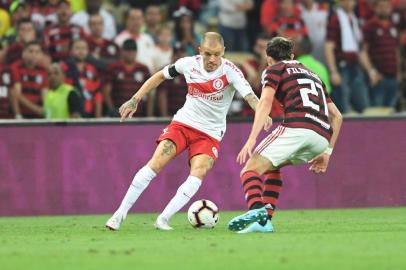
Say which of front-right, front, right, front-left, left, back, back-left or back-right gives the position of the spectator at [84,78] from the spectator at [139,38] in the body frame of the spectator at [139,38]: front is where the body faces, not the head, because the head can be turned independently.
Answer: front-right

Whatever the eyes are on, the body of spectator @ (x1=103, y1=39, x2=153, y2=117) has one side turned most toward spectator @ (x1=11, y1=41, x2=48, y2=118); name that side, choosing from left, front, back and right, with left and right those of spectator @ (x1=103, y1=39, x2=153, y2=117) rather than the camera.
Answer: right

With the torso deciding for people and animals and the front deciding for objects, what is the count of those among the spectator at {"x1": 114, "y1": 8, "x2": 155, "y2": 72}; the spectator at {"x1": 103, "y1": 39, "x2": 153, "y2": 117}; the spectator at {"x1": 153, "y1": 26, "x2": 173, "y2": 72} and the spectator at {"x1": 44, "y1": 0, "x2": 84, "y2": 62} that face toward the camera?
4

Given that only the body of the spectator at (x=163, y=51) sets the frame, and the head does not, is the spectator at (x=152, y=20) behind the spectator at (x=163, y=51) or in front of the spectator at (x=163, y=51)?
behind

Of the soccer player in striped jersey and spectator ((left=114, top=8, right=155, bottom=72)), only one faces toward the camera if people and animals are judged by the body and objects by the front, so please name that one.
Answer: the spectator

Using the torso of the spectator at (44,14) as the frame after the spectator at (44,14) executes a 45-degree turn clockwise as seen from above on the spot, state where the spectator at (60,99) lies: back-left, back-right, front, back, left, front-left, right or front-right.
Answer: front-left

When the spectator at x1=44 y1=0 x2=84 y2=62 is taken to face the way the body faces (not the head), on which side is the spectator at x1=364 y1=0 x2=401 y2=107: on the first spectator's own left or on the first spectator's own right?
on the first spectator's own left

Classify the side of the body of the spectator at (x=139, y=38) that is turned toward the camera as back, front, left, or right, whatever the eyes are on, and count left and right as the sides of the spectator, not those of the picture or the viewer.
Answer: front

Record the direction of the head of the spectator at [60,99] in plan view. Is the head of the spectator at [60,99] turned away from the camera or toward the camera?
toward the camera

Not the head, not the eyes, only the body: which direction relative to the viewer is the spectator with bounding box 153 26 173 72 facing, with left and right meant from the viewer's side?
facing the viewer

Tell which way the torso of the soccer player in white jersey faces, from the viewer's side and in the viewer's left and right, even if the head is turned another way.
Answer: facing the viewer

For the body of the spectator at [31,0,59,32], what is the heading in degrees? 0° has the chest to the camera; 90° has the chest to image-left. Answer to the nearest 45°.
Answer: approximately 0°

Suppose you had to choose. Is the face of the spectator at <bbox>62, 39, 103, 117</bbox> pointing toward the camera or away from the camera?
toward the camera

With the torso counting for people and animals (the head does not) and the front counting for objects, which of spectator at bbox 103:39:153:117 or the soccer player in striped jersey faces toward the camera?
the spectator
